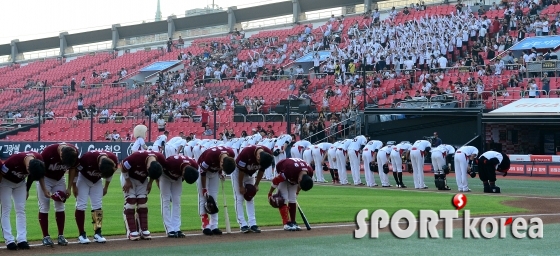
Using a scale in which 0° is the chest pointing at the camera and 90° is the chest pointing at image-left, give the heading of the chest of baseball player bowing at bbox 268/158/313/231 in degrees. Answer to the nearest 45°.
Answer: approximately 315°

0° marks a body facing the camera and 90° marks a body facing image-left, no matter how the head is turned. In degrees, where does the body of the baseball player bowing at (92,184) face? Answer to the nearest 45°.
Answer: approximately 315°

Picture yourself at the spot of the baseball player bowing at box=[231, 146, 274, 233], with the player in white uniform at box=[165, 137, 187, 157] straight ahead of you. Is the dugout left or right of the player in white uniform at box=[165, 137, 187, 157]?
right

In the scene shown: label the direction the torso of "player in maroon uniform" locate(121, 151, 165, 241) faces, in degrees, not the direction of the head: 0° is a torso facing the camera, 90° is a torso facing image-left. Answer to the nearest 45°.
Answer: approximately 315°

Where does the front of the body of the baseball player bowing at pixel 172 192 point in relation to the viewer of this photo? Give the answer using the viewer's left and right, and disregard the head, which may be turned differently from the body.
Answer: facing the viewer and to the right of the viewer

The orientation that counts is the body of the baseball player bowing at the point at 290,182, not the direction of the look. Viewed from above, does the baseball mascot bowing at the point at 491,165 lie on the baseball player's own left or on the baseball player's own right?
on the baseball player's own left

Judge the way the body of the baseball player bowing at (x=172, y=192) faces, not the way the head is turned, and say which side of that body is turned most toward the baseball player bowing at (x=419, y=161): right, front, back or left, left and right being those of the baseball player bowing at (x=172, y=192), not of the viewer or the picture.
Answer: left

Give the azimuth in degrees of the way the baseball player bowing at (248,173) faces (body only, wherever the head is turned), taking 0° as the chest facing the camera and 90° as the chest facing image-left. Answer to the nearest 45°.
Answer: approximately 315°

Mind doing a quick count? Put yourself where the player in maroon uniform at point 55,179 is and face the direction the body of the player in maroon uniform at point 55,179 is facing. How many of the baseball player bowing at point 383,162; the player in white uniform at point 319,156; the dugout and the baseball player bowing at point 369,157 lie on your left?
4
